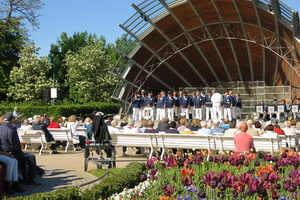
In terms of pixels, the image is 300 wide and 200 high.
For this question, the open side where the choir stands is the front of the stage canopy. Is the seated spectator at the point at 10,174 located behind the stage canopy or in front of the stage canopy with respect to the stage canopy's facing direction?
in front

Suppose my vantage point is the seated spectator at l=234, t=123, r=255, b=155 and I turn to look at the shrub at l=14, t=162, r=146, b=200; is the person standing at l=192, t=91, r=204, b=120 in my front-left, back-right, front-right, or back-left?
back-right

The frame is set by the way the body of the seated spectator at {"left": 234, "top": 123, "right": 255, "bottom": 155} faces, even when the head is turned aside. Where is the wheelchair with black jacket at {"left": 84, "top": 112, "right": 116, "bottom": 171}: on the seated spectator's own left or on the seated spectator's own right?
on the seated spectator's own left

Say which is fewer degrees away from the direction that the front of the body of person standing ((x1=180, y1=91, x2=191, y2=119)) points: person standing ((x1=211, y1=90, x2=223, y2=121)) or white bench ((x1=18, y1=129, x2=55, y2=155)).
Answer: the white bench

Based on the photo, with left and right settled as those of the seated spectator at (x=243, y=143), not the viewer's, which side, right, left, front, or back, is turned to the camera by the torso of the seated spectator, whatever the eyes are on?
back

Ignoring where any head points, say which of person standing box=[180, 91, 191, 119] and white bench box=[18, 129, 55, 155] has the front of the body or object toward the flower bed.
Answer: the person standing

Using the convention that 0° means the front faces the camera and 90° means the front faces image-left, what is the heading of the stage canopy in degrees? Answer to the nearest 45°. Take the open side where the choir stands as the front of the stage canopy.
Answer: approximately 45°

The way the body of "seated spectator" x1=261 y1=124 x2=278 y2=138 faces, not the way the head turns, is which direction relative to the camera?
away from the camera

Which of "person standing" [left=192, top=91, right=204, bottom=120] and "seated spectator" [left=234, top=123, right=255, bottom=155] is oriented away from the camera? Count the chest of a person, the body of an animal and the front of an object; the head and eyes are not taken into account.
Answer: the seated spectator

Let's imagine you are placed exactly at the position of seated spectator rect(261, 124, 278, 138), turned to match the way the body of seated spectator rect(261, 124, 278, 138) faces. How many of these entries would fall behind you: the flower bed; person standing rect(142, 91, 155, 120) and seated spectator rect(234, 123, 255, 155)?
2

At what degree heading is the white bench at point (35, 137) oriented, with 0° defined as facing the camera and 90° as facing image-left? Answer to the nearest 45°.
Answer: approximately 225°
